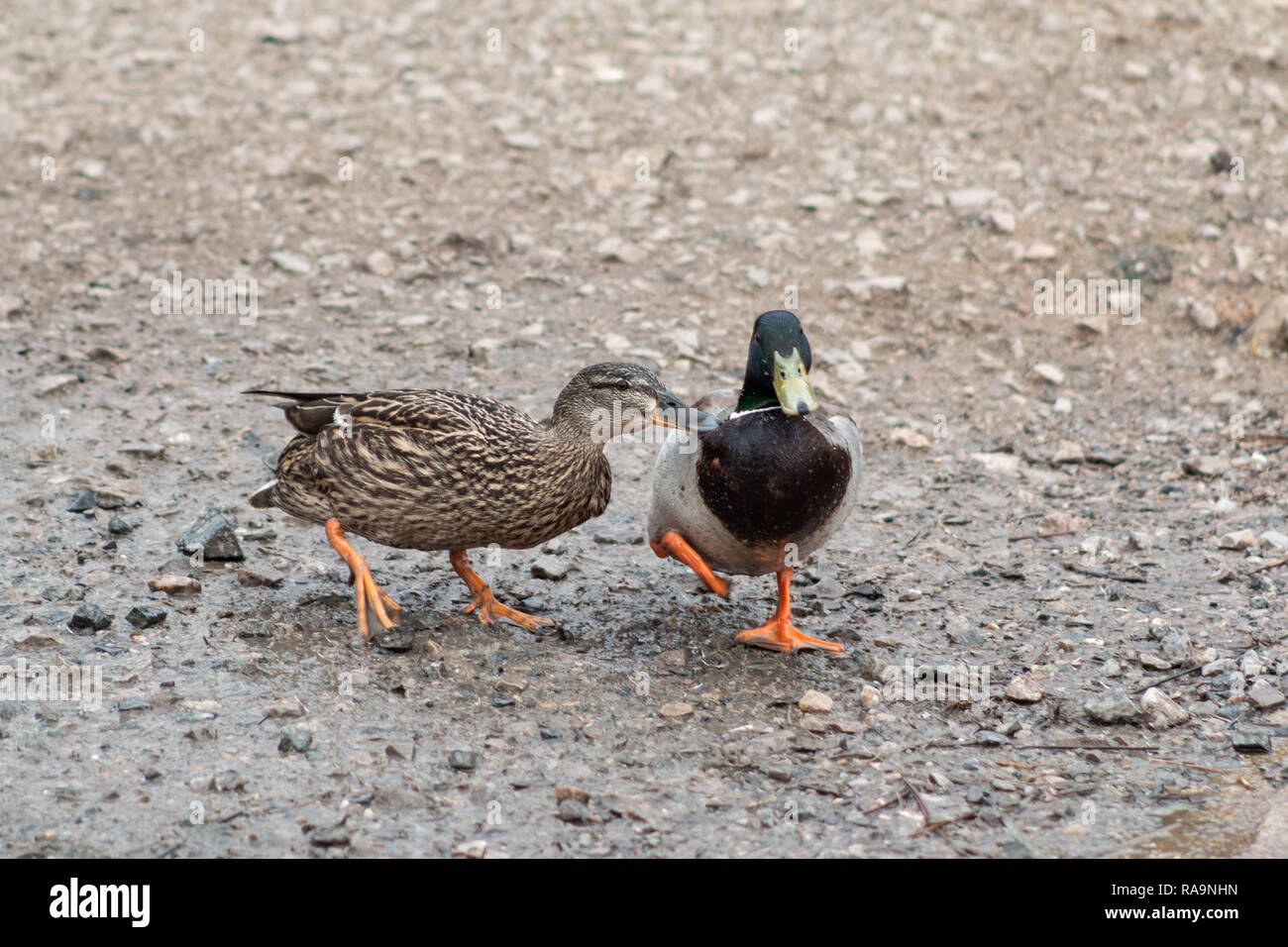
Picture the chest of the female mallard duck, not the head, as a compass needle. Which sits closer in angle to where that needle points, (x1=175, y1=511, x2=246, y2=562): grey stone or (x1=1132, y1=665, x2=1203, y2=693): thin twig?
the thin twig

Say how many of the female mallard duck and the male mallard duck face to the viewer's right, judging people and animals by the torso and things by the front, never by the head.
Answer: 1

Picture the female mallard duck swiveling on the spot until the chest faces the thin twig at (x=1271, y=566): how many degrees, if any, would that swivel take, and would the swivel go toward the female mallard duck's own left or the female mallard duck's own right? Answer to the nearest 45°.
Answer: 0° — it already faces it

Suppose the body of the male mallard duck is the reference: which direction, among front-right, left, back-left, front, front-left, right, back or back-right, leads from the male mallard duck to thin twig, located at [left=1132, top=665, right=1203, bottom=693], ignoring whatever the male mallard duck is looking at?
left

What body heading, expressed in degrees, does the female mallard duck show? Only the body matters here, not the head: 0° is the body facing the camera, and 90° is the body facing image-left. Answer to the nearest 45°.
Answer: approximately 270°

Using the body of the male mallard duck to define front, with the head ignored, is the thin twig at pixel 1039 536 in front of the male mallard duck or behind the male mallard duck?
behind

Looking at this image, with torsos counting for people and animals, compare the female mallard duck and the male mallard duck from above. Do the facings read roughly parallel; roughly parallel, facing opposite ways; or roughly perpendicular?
roughly perpendicular

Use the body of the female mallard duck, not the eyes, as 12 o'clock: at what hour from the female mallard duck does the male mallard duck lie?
The male mallard duck is roughly at 12 o'clock from the female mallard duck.

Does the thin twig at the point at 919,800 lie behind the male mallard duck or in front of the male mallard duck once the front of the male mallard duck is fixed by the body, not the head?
in front

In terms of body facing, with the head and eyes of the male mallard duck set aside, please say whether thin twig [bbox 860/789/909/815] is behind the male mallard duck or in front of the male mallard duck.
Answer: in front
